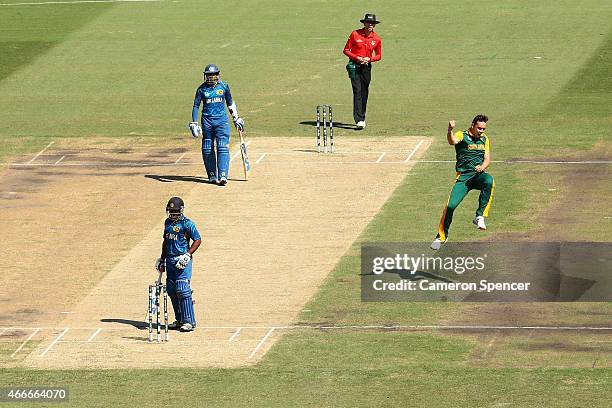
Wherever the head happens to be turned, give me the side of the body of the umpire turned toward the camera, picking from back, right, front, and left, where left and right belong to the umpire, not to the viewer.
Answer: front

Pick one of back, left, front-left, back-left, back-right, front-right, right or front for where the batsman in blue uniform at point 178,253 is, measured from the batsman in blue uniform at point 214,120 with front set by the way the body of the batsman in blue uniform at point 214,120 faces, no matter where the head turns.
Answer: front

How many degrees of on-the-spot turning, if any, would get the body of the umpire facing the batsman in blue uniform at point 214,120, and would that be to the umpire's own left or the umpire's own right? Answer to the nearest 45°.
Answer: approximately 45° to the umpire's own right

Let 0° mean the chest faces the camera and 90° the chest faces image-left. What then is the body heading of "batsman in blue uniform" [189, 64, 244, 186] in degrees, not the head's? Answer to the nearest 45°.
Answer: approximately 0°

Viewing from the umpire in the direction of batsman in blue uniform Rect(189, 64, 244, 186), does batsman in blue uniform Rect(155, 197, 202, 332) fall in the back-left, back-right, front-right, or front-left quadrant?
front-left

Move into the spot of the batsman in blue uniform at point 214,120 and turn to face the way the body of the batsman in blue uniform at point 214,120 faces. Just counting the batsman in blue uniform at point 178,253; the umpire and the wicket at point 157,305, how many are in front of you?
2

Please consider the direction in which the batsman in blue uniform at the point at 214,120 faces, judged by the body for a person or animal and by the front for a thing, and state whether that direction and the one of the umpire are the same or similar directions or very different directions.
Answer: same or similar directions

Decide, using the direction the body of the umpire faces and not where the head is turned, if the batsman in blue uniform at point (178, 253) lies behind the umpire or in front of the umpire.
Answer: in front

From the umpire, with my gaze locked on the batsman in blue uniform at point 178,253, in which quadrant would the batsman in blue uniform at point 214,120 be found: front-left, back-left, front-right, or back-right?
front-right

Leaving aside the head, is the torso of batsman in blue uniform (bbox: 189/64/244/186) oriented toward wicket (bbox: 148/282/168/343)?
yes

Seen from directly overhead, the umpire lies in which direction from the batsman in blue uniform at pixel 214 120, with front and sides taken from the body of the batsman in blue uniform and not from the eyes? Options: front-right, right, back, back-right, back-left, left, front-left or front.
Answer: back-left

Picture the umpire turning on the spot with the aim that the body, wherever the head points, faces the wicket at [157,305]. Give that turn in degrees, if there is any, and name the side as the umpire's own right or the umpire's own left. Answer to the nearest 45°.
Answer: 0° — they already face it

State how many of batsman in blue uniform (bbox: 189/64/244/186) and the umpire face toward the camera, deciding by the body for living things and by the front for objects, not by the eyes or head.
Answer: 2
